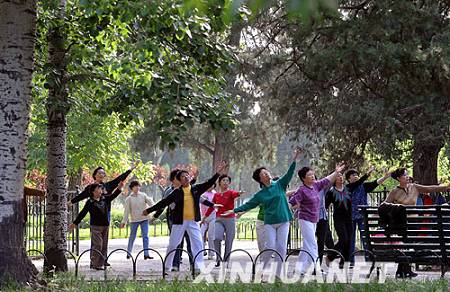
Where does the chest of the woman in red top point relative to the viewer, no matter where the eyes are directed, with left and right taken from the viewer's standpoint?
facing the viewer

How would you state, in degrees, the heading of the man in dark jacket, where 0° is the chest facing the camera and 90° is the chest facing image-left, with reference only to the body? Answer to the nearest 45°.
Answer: approximately 0°

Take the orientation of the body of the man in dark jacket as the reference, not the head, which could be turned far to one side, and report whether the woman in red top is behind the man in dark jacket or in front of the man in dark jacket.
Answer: behind
